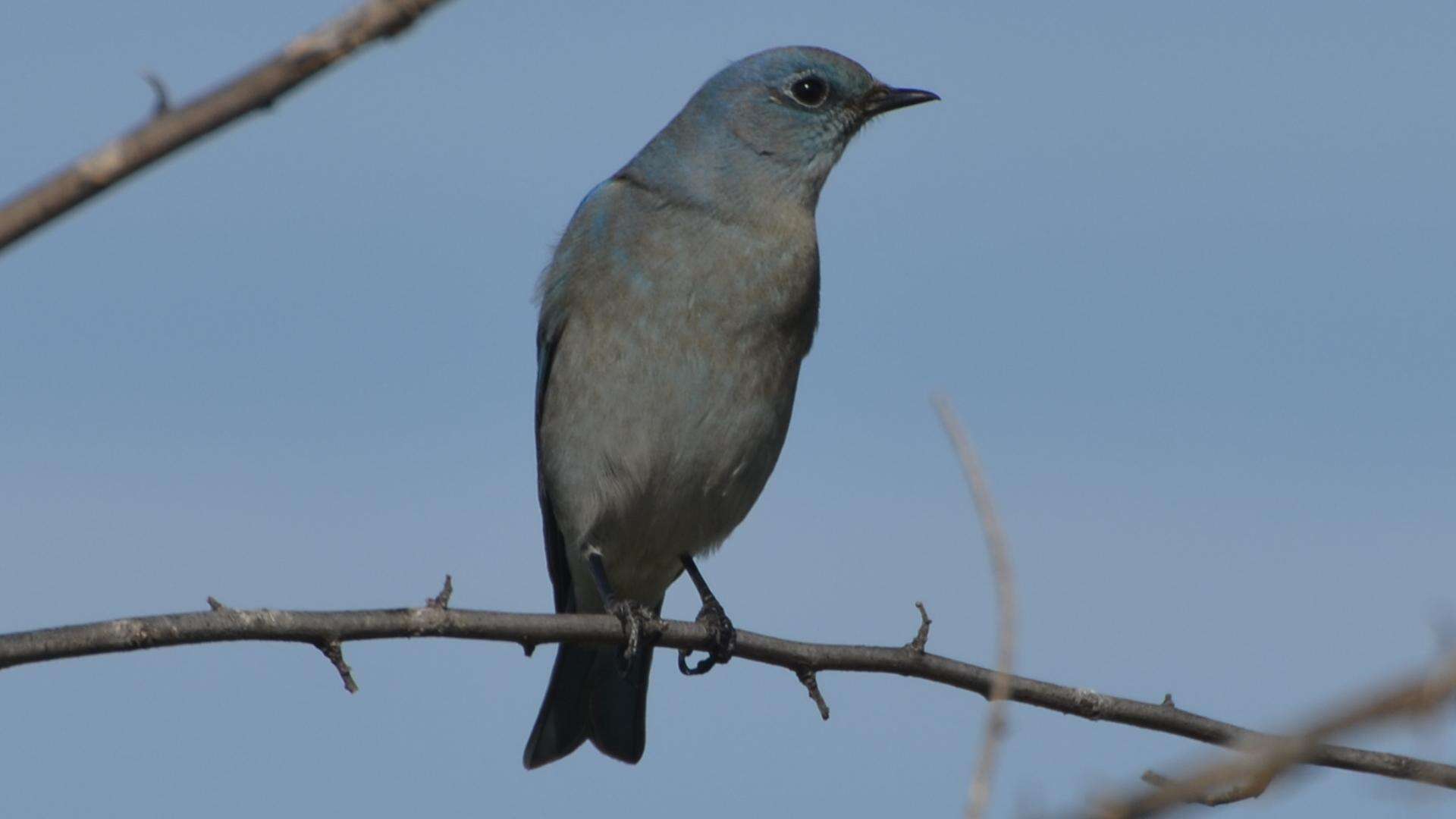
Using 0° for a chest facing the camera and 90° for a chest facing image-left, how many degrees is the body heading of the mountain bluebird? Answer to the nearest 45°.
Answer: approximately 315°

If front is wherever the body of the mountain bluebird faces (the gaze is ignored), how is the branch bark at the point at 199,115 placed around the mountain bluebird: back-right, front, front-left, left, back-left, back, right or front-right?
front-right
